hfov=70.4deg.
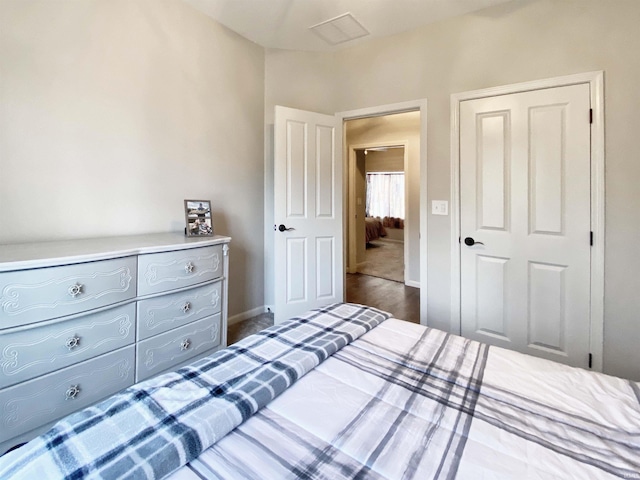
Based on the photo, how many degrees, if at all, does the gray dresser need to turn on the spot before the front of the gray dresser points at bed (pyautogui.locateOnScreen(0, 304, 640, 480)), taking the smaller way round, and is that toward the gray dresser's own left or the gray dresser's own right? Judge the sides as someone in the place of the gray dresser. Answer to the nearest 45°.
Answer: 0° — it already faces it

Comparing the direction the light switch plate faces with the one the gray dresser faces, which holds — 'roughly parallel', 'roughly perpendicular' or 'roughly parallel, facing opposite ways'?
roughly perpendicular

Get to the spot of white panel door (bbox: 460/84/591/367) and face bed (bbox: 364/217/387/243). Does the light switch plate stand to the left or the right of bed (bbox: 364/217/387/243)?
left

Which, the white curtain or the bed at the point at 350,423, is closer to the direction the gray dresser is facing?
the bed

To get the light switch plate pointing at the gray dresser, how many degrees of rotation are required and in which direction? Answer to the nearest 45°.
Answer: approximately 45° to its right

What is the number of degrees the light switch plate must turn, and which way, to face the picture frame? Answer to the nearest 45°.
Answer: approximately 45° to its right

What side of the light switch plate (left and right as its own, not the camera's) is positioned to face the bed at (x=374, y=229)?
back

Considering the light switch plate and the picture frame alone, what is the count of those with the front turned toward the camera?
2

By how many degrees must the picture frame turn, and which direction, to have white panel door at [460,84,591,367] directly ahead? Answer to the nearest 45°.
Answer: approximately 90° to its left

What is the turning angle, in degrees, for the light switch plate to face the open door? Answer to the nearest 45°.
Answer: approximately 90° to its right

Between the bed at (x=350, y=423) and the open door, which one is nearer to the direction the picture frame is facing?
the bed

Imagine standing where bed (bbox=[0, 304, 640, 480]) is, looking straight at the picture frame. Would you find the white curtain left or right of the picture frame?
right

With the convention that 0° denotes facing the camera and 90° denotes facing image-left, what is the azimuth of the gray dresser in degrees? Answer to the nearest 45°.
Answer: approximately 315°
